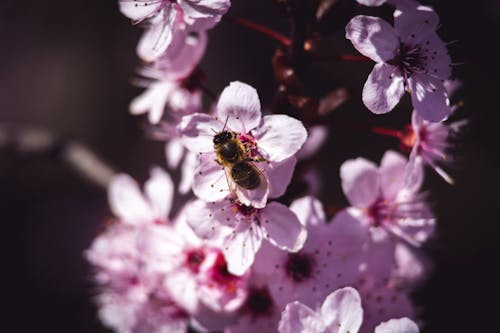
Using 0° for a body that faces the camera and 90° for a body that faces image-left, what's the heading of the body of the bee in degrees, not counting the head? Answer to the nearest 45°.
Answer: approximately 135°

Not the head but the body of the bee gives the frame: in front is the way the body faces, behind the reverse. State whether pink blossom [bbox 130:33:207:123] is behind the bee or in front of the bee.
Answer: in front
